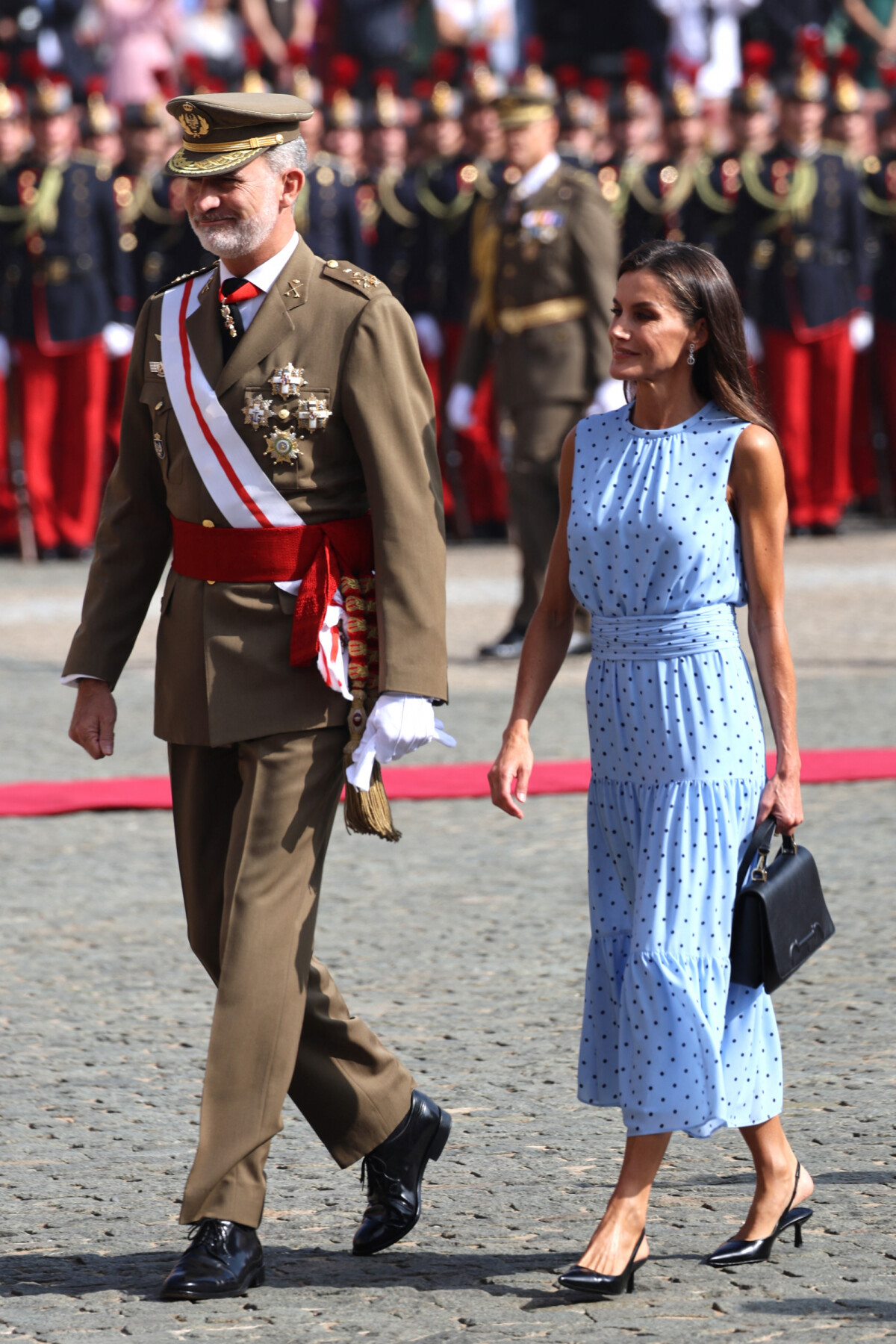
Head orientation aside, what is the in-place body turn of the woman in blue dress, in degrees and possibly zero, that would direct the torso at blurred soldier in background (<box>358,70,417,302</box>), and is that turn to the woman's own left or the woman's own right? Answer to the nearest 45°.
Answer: approximately 135° to the woman's own right

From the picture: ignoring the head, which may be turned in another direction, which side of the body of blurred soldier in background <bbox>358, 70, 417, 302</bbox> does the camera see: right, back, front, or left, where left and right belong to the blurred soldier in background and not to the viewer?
front

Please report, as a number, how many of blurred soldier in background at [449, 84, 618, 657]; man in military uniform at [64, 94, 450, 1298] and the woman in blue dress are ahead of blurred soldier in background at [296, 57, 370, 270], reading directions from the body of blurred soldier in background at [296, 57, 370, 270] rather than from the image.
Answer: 3

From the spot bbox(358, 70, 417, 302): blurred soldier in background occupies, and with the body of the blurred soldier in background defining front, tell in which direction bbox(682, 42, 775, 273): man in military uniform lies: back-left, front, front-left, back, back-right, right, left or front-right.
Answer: left

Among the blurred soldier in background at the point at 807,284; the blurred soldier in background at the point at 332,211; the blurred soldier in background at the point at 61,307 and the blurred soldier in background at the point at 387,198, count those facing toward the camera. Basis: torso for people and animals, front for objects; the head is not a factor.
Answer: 4

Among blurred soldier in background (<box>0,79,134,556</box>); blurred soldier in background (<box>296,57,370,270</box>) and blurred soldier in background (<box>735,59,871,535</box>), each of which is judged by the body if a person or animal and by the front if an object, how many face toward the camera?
3

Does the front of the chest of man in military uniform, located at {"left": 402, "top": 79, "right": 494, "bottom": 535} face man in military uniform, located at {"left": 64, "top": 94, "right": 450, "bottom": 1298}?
yes

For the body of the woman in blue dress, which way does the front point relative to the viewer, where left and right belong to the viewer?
facing the viewer and to the left of the viewer

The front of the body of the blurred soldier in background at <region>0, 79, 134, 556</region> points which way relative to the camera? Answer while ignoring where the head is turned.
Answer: toward the camera

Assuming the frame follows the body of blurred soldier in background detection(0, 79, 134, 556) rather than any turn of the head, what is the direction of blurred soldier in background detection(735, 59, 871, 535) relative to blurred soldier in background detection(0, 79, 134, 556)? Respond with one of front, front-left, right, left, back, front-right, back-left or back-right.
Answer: left

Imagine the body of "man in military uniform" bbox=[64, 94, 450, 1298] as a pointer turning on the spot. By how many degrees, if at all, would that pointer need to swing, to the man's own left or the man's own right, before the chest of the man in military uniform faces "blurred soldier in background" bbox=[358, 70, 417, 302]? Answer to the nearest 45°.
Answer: approximately 135° to the man's own right

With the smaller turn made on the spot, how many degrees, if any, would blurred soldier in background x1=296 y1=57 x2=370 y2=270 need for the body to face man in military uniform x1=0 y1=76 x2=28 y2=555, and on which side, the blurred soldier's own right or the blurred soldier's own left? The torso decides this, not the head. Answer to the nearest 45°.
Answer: approximately 90° to the blurred soldier's own right
